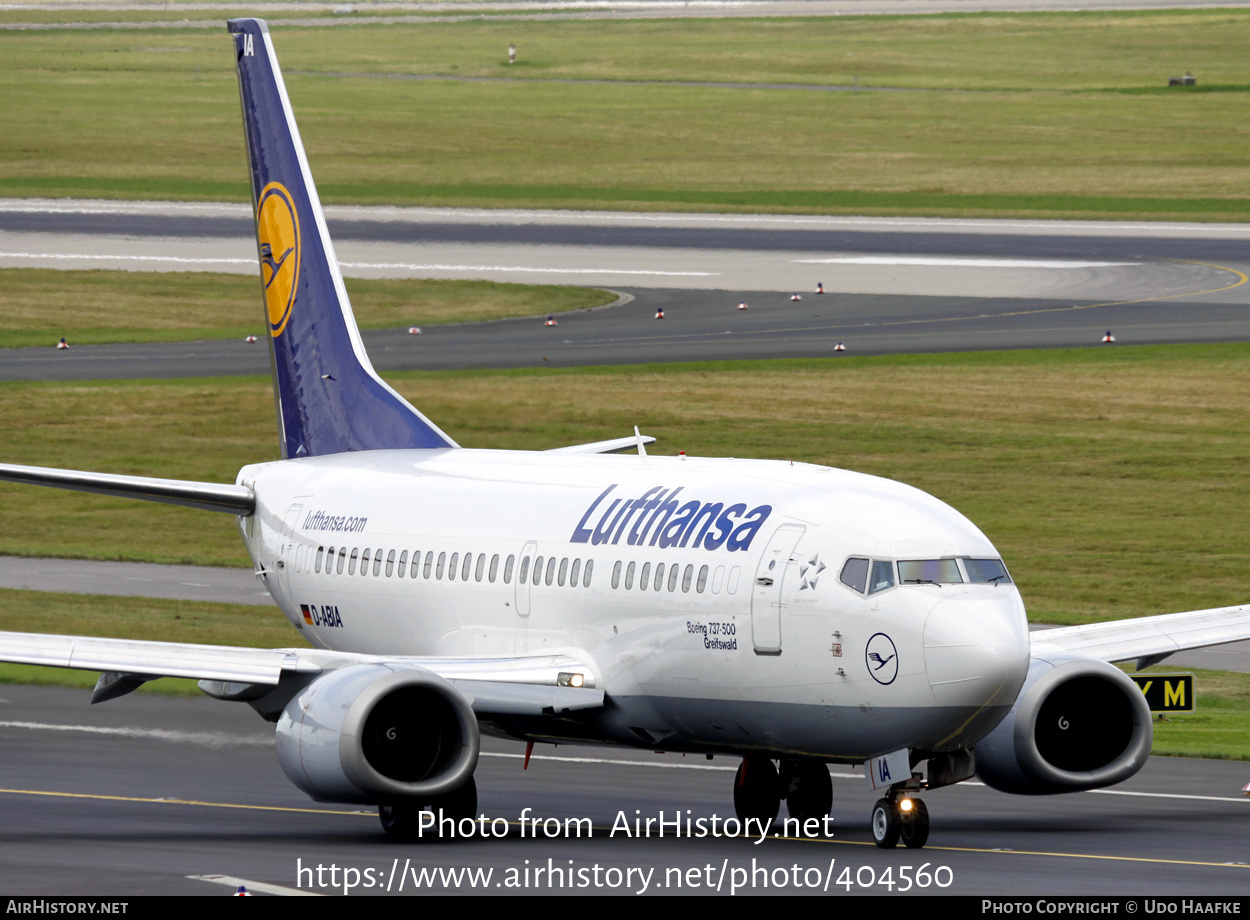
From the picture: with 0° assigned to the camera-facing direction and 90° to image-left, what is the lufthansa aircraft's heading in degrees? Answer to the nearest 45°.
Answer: approximately 315°
